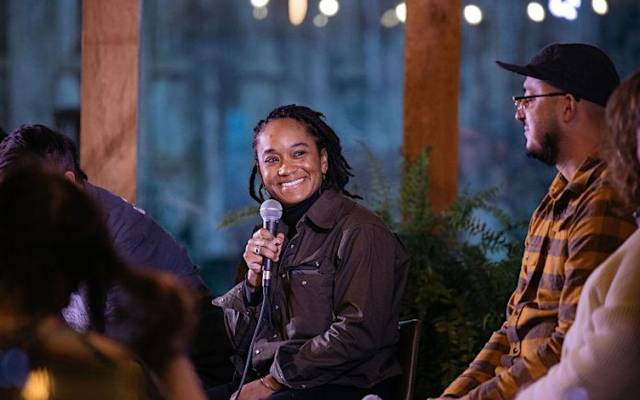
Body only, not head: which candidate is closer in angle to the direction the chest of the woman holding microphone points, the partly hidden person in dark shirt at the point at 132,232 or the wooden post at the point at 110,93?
the partly hidden person in dark shirt

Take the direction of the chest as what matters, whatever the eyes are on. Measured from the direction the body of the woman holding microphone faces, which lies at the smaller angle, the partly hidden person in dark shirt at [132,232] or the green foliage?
the partly hidden person in dark shirt

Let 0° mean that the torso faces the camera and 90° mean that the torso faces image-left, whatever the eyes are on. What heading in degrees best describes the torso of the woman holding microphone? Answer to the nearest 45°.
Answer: approximately 45°

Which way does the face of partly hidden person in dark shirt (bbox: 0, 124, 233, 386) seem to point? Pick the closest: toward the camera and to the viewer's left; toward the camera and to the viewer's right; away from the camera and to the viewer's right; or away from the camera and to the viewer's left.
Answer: away from the camera and to the viewer's right

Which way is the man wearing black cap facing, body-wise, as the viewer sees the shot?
to the viewer's left

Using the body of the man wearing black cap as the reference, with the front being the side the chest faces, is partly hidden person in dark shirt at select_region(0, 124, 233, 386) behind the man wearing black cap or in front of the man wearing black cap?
in front

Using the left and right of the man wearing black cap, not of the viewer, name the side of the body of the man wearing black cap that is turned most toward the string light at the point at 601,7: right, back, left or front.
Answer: right

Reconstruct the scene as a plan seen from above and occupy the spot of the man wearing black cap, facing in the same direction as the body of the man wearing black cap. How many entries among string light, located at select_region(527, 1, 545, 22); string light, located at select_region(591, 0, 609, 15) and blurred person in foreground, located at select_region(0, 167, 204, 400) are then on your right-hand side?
2

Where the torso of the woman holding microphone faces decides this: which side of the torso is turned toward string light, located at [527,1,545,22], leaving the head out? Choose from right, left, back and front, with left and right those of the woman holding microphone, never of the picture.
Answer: back

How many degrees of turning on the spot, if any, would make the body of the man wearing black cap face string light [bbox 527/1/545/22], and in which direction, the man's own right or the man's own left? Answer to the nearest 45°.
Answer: approximately 90° to the man's own right

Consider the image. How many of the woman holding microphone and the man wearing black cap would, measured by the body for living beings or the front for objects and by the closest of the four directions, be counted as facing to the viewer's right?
0

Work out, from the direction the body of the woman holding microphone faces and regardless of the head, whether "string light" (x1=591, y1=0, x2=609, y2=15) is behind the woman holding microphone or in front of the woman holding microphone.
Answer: behind

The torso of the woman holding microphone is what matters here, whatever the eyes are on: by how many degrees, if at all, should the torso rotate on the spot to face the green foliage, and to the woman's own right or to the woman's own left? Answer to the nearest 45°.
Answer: approximately 180°
